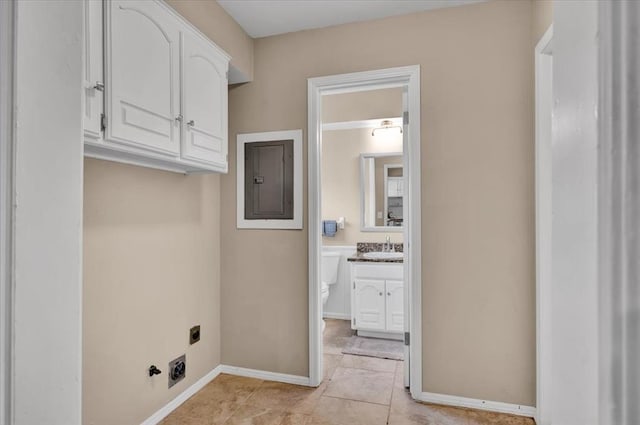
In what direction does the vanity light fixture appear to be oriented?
toward the camera

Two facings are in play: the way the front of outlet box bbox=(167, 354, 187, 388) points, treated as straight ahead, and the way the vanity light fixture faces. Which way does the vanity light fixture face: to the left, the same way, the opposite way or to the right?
to the right

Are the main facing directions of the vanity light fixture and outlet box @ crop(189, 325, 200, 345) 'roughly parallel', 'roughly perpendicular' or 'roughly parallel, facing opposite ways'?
roughly perpendicular

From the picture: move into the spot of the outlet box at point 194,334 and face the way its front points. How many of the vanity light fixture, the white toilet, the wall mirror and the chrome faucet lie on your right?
0

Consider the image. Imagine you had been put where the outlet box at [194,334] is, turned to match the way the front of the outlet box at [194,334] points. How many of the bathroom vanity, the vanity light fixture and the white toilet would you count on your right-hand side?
0

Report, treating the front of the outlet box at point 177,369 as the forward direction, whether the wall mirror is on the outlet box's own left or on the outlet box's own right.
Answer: on the outlet box's own left

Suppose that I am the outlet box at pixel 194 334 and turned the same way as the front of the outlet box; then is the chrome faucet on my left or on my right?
on my left

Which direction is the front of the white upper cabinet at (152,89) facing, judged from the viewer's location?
facing the viewer and to the right of the viewer

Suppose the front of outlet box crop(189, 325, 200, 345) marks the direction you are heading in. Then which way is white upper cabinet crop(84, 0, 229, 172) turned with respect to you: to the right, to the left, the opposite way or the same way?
the same way

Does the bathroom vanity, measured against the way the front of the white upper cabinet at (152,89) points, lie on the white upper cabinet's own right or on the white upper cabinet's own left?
on the white upper cabinet's own left

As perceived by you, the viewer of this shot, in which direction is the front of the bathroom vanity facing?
facing the viewer

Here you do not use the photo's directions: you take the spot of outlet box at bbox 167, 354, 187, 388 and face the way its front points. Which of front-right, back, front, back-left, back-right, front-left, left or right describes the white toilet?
left

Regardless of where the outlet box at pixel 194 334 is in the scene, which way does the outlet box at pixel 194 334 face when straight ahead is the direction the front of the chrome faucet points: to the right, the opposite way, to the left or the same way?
to the left

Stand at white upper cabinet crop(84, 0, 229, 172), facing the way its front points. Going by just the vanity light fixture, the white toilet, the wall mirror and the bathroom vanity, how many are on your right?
0

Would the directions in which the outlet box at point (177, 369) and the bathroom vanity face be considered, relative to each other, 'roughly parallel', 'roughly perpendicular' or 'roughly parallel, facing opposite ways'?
roughly perpendicular

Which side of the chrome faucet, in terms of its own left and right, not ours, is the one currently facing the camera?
front
